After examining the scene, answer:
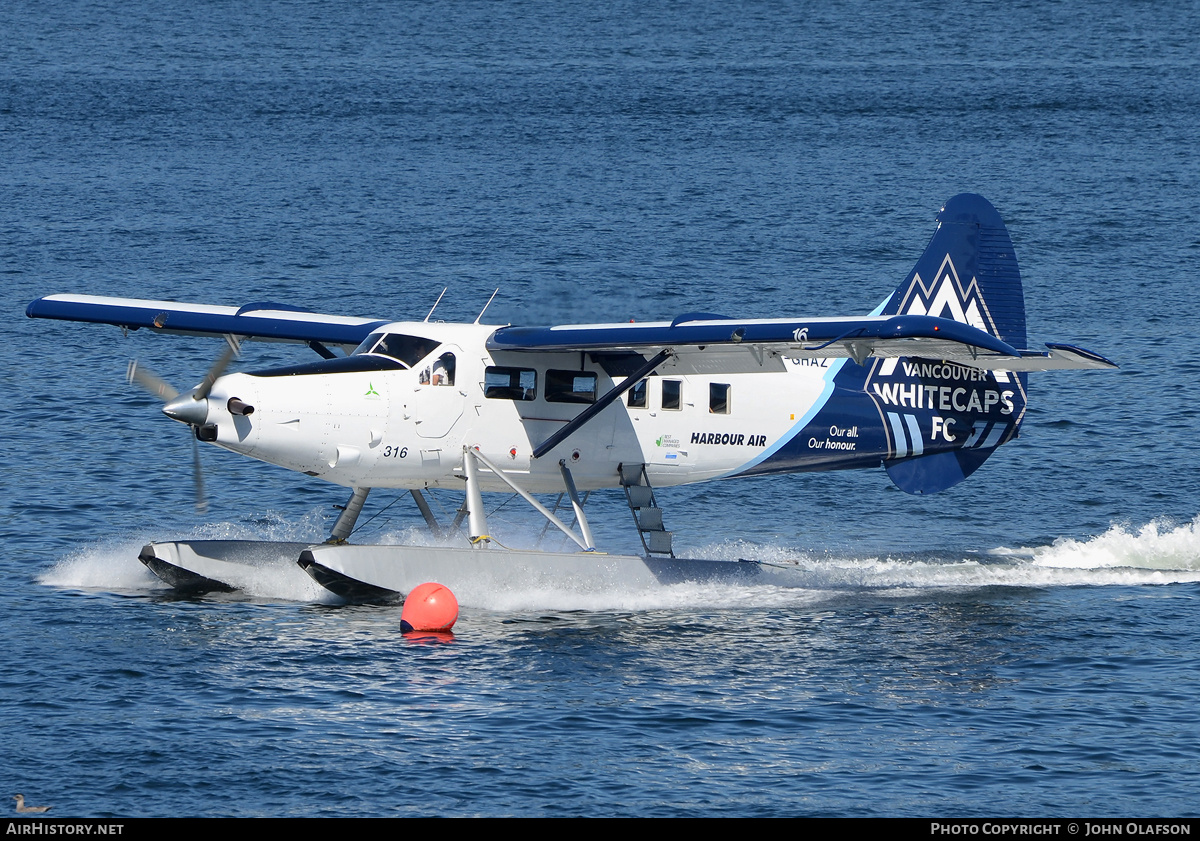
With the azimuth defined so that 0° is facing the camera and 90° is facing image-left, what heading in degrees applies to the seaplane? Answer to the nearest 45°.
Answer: approximately 45°
